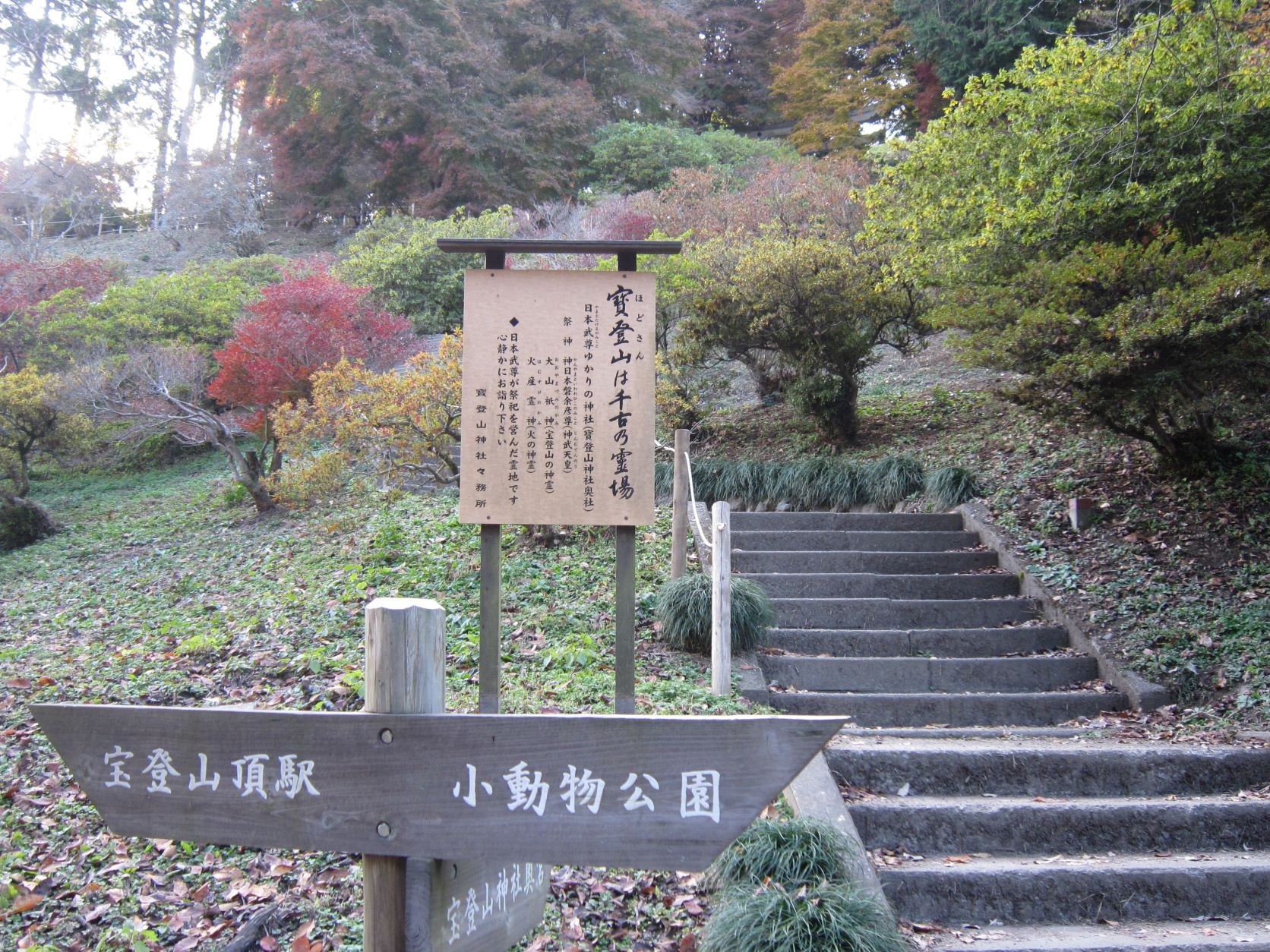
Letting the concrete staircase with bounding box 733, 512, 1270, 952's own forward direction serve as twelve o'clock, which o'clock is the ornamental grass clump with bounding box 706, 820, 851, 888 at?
The ornamental grass clump is roughly at 1 o'clock from the concrete staircase.

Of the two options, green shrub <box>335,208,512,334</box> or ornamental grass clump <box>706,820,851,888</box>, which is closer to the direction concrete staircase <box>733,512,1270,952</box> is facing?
the ornamental grass clump

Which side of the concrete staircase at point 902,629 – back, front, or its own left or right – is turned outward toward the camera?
front

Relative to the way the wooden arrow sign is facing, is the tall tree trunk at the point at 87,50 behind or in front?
behind

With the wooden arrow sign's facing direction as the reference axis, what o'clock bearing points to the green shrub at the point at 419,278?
The green shrub is roughly at 6 o'clock from the wooden arrow sign.

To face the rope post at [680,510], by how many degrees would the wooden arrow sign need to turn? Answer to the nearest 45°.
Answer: approximately 180°

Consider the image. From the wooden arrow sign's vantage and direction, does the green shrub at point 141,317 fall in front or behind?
behind

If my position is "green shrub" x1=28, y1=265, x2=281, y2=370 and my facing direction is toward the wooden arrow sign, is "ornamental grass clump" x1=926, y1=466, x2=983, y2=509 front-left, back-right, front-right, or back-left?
front-left

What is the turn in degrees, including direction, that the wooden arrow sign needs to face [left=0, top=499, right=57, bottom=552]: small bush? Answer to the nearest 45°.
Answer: approximately 135° to its right

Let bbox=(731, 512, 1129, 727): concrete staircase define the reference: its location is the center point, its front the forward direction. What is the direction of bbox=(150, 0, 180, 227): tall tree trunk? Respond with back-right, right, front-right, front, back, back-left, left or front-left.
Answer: back-right

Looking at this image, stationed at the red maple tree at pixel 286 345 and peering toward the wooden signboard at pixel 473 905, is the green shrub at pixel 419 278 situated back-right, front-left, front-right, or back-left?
back-left

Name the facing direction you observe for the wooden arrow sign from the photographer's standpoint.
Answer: facing the viewer

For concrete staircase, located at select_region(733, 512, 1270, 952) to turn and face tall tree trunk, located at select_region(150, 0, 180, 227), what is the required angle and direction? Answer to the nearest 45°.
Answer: approximately 135° to its right

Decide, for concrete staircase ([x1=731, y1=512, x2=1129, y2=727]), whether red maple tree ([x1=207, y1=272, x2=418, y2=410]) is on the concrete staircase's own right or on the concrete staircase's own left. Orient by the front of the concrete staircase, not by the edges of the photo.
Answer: on the concrete staircase's own right

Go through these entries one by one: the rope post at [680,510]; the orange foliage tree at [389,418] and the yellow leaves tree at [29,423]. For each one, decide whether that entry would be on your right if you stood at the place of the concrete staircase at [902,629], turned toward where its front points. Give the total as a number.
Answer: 3
